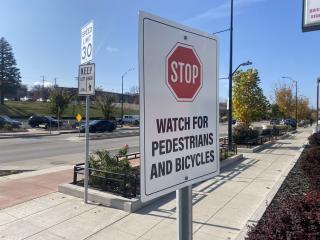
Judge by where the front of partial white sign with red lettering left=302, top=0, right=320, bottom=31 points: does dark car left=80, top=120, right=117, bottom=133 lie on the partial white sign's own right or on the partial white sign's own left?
on the partial white sign's own right

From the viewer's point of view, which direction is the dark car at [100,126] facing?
to the viewer's left

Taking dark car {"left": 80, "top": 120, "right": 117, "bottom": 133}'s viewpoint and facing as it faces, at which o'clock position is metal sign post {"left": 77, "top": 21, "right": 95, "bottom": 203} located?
The metal sign post is roughly at 9 o'clock from the dark car.

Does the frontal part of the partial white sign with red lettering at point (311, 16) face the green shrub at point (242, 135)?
no

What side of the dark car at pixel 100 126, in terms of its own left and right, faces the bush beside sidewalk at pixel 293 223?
left

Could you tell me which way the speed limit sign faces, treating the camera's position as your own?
facing the viewer and to the left of the viewer

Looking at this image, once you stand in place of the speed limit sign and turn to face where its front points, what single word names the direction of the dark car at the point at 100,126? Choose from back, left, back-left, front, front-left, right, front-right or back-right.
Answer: back-right

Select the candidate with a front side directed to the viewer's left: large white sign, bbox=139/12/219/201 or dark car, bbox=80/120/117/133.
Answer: the dark car

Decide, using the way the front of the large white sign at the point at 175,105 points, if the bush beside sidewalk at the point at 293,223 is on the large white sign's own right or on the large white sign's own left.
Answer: on the large white sign's own left

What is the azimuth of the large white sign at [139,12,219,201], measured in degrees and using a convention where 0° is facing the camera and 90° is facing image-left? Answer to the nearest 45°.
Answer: approximately 315°

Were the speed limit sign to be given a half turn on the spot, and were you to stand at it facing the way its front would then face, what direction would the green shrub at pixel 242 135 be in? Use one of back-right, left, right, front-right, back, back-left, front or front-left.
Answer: front

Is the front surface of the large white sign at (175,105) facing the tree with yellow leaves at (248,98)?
no

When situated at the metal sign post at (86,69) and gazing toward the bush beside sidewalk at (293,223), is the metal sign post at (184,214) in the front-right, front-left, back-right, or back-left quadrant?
front-right

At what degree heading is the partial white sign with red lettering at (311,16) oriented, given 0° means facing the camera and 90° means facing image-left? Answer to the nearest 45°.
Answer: approximately 45°

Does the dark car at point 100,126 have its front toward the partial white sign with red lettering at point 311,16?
no

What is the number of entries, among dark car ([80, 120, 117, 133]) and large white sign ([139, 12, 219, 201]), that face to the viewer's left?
1

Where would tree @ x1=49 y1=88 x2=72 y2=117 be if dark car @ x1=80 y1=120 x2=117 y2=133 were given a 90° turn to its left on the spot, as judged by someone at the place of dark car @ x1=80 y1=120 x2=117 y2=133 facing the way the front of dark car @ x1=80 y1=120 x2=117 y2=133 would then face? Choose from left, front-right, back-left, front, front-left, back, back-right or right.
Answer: back-right

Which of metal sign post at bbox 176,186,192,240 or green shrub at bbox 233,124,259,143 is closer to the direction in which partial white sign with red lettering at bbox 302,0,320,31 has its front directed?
the metal sign post
